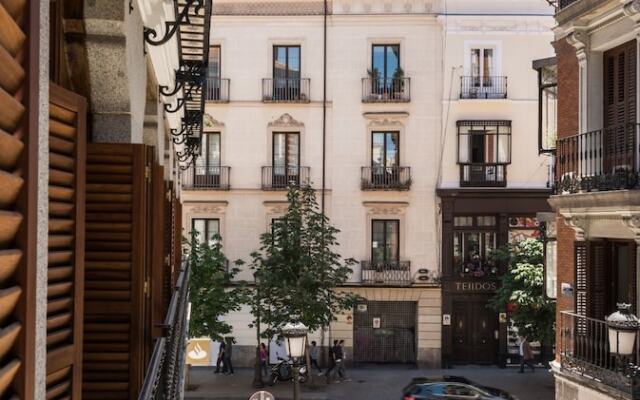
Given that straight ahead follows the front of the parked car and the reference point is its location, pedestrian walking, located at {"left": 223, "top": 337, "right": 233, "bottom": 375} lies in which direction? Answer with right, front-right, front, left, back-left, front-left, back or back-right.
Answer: back-left

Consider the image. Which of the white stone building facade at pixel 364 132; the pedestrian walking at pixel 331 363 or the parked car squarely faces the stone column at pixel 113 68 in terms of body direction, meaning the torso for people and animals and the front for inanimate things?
the white stone building facade

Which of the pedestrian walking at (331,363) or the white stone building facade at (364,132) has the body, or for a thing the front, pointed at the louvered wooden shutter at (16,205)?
the white stone building facade

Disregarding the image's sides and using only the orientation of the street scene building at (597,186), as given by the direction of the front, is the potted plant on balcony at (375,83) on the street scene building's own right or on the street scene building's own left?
on the street scene building's own right

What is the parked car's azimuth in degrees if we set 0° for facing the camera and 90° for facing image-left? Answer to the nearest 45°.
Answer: approximately 270°
